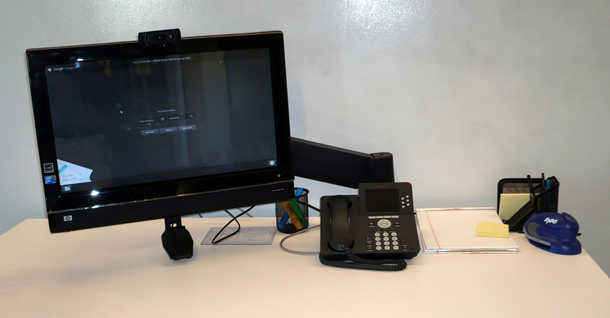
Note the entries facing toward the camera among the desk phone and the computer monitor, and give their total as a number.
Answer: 2

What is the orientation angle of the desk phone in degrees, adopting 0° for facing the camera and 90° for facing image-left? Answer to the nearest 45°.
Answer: approximately 0°

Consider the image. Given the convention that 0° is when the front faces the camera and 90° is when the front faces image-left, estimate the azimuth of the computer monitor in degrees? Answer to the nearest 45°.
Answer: approximately 0°

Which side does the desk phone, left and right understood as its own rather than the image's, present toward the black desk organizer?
left

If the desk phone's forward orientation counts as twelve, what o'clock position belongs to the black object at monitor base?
The black object at monitor base is roughly at 3 o'clock from the desk phone.

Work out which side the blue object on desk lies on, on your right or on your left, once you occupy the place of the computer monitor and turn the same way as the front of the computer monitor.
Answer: on your left

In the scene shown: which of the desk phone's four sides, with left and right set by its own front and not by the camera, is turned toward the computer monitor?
right
